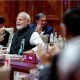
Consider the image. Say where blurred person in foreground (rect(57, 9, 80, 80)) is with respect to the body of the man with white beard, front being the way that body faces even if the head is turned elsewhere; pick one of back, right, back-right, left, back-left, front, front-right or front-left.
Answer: front-left

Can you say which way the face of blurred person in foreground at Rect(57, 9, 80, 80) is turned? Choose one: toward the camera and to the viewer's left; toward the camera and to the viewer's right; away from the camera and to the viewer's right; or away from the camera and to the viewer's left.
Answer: away from the camera and to the viewer's left

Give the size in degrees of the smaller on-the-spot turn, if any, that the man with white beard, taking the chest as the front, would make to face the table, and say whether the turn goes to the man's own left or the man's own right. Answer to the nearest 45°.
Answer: approximately 45° to the man's own left
